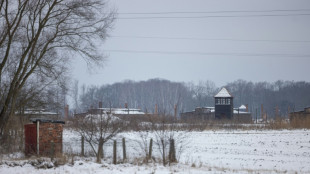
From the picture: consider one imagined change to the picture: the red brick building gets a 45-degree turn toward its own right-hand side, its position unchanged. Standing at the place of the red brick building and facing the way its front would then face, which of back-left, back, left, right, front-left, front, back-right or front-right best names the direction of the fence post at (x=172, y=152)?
back-left

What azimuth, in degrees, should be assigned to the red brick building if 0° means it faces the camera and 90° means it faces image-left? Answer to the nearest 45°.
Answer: approximately 45°
